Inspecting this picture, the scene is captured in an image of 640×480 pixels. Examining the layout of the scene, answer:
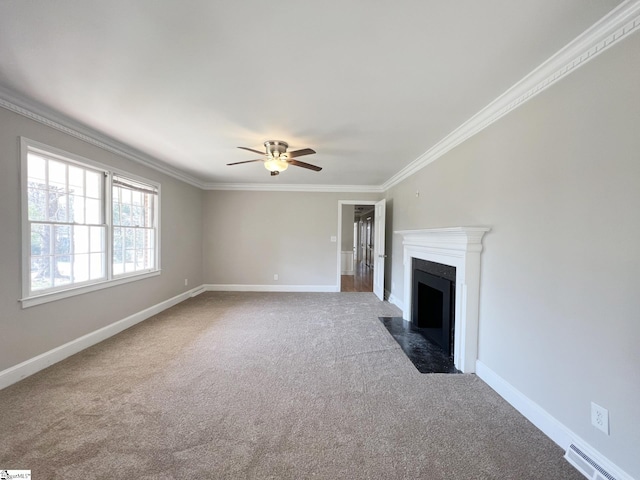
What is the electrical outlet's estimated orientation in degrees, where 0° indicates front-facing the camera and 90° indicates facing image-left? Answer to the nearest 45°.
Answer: approximately 45°

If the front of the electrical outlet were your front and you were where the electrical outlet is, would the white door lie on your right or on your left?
on your right

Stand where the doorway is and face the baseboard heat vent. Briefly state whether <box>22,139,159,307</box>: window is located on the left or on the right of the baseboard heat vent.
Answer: right

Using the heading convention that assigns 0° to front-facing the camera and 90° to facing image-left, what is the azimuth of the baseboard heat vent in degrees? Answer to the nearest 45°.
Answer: approximately 45°

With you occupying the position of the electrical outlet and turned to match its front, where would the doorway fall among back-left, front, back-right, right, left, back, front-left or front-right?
right

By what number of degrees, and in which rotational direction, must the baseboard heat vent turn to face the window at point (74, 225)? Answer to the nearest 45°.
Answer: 0° — it already faces it

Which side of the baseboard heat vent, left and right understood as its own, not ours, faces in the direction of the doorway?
right

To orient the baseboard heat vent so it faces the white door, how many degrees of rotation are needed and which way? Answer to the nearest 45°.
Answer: approximately 90° to its right

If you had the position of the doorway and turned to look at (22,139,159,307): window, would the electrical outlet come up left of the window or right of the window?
left

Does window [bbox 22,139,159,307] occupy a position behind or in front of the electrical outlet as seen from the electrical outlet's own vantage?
in front
